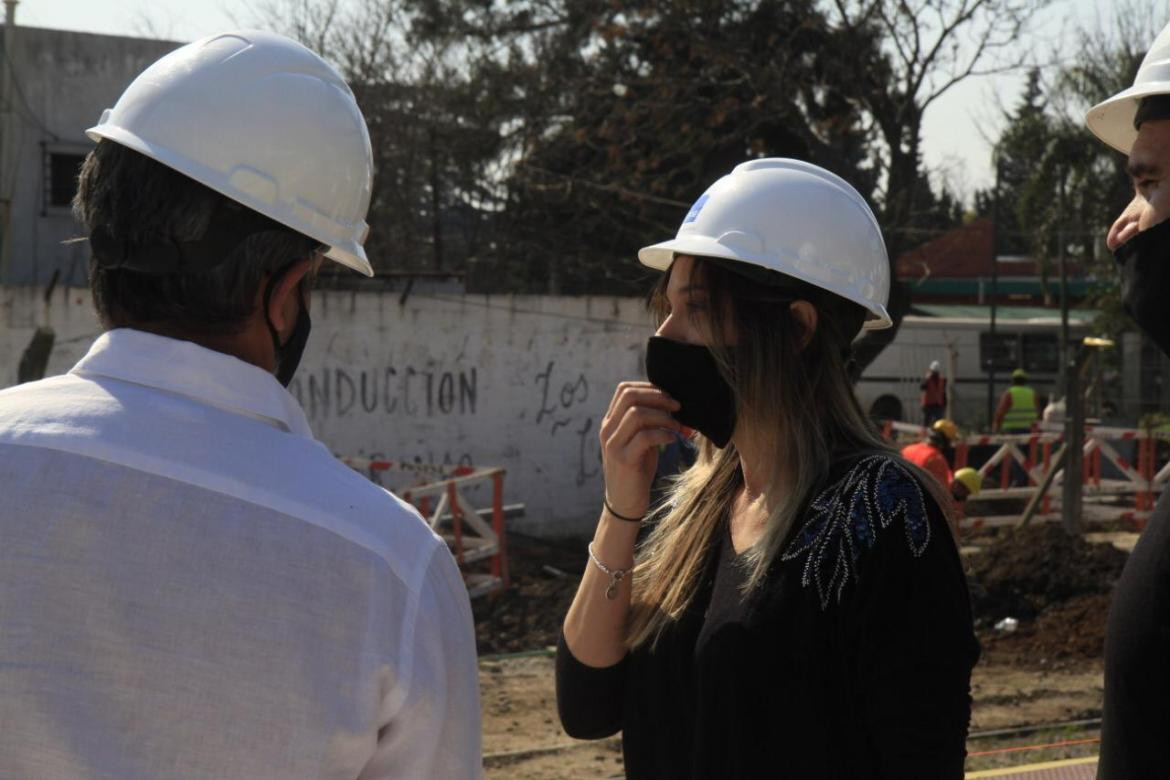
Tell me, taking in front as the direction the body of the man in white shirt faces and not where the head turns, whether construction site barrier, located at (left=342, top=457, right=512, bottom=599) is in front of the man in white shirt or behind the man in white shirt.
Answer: in front

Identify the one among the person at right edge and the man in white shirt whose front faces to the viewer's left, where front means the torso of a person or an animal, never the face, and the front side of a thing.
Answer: the person at right edge

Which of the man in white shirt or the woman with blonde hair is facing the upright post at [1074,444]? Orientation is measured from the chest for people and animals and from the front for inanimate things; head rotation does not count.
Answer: the man in white shirt

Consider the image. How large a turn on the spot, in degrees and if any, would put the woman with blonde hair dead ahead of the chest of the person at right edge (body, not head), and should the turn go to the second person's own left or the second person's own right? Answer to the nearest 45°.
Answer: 0° — they already face them

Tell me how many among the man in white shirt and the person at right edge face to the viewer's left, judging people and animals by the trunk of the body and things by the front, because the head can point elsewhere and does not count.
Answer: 1

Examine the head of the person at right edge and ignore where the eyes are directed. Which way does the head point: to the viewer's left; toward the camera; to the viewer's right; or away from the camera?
to the viewer's left

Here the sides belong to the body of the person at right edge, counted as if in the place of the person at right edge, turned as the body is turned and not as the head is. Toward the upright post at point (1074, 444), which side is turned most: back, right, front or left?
right

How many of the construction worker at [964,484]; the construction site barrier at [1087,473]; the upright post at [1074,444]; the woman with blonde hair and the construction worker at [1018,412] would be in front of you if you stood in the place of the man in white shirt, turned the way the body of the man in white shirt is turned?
5

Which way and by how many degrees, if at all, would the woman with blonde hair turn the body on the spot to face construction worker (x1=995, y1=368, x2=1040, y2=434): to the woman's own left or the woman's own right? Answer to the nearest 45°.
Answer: approximately 135° to the woman's own right

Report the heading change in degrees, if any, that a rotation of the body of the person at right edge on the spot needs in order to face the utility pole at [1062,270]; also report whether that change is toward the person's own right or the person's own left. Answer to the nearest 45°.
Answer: approximately 90° to the person's own right

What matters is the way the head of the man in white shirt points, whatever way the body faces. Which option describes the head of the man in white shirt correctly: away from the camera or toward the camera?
away from the camera

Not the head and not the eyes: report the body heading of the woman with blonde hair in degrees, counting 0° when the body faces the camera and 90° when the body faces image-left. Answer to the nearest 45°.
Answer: approximately 45°

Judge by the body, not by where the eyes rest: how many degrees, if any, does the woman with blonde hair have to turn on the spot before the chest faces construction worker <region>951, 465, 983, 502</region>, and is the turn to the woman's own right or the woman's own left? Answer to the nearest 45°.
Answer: approximately 135° to the woman's own right

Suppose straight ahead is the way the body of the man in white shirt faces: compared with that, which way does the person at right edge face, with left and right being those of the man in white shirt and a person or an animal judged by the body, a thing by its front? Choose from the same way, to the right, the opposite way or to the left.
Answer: to the left

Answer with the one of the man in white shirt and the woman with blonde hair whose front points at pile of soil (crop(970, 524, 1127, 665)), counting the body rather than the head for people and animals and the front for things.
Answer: the man in white shirt

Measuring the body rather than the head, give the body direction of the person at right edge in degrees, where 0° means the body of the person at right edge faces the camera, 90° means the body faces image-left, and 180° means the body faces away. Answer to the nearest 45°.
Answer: approximately 90°

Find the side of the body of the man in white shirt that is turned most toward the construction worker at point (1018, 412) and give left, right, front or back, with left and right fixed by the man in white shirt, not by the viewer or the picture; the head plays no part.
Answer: front

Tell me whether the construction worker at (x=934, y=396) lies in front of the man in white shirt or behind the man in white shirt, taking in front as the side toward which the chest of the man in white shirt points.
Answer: in front
